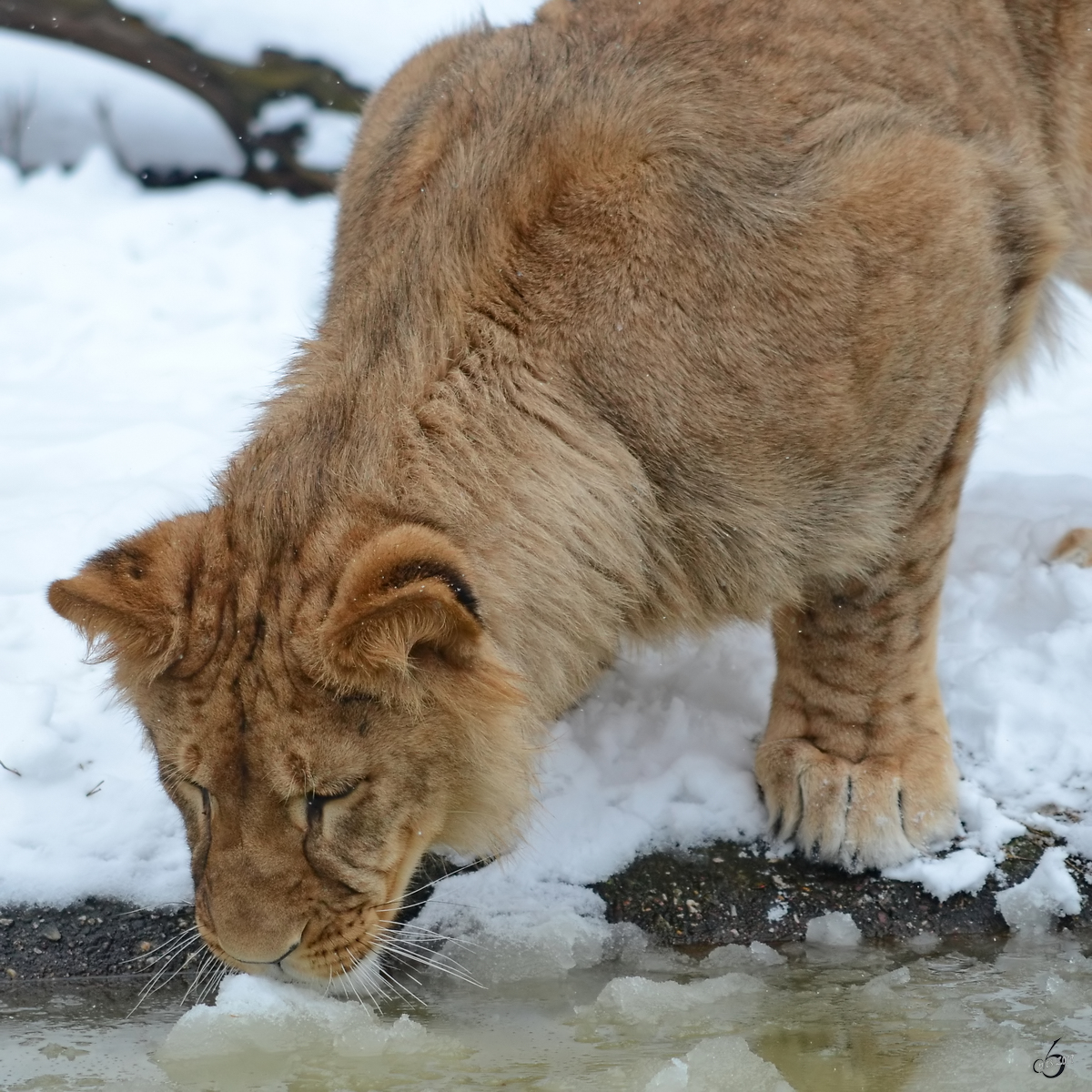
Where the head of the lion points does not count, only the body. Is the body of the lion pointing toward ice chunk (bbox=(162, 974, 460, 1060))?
yes

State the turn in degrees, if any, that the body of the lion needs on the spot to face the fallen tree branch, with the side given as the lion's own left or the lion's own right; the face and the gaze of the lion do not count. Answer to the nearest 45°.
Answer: approximately 135° to the lion's own right

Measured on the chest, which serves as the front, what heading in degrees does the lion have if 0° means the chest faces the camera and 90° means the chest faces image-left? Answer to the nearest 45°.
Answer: approximately 45°
